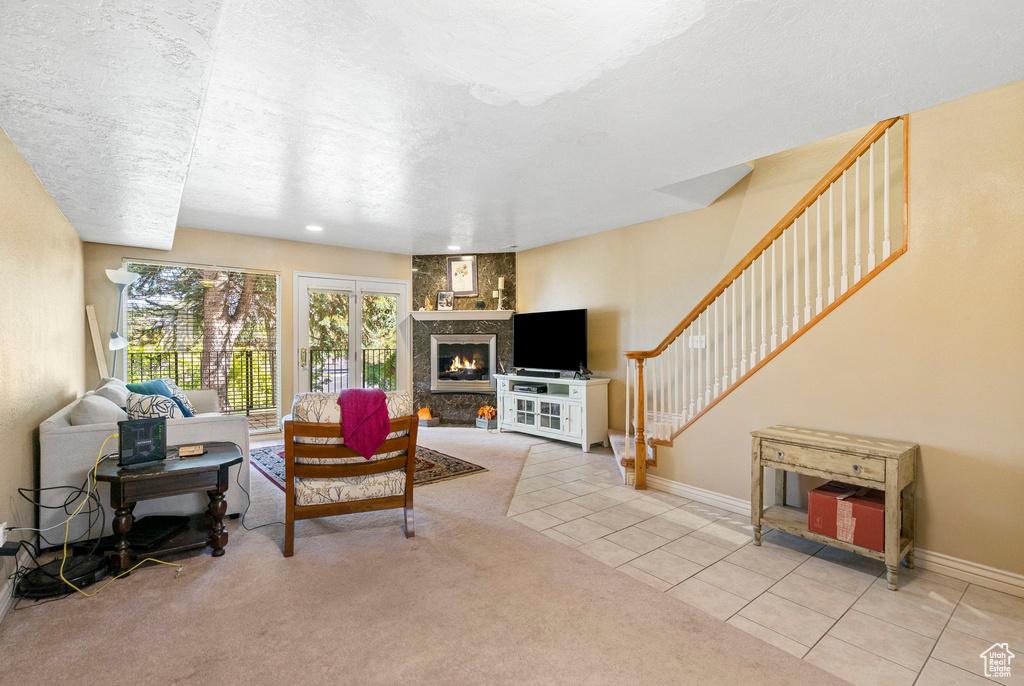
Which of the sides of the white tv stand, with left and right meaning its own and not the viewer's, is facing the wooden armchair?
front

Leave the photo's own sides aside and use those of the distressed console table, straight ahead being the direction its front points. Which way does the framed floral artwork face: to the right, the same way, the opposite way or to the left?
to the left

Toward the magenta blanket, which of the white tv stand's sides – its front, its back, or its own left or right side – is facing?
front

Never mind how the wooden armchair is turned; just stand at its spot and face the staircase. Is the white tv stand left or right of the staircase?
left

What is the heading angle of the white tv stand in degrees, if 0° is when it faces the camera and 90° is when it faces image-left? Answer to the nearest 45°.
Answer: approximately 45°

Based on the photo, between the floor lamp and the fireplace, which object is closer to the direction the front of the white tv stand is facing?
the floor lamp

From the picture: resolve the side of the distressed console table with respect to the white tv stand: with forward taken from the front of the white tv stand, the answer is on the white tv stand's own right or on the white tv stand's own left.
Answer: on the white tv stand's own left

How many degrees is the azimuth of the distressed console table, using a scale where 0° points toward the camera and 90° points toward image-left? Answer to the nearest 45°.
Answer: approximately 45°

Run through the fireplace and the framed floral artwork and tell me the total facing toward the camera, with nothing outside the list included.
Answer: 2

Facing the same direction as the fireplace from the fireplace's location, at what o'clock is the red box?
The red box is roughly at 11 o'clock from the fireplace.

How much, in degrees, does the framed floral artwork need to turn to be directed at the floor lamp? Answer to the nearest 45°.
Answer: approximately 45° to its right
